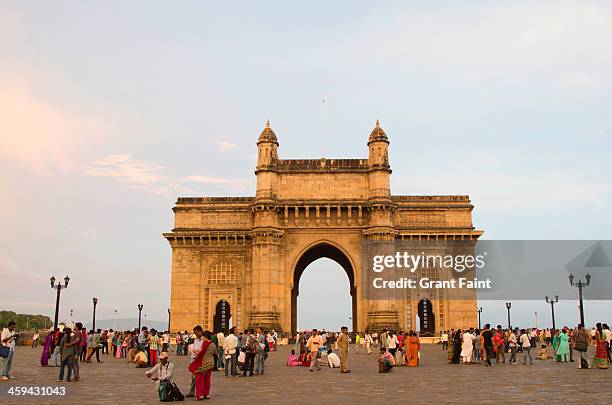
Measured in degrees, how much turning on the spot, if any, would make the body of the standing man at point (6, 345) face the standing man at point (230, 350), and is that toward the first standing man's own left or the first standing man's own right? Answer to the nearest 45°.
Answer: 0° — they already face them

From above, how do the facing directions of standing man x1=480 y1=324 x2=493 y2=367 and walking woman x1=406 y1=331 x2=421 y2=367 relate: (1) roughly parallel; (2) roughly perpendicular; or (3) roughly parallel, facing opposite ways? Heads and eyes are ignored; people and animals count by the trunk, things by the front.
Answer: roughly parallel

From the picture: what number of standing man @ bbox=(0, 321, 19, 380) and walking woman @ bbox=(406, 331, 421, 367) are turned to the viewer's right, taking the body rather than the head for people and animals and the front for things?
1

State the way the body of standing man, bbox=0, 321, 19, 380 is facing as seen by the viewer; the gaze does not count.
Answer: to the viewer's right

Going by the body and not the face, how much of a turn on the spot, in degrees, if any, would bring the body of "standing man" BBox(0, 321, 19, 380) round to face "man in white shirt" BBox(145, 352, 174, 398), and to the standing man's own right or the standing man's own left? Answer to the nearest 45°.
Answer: approximately 45° to the standing man's own right

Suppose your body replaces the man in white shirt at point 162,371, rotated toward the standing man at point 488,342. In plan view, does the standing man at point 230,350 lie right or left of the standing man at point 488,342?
left

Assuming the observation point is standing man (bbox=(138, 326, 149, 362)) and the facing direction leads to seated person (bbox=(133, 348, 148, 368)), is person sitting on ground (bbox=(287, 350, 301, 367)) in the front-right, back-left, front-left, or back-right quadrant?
front-left
